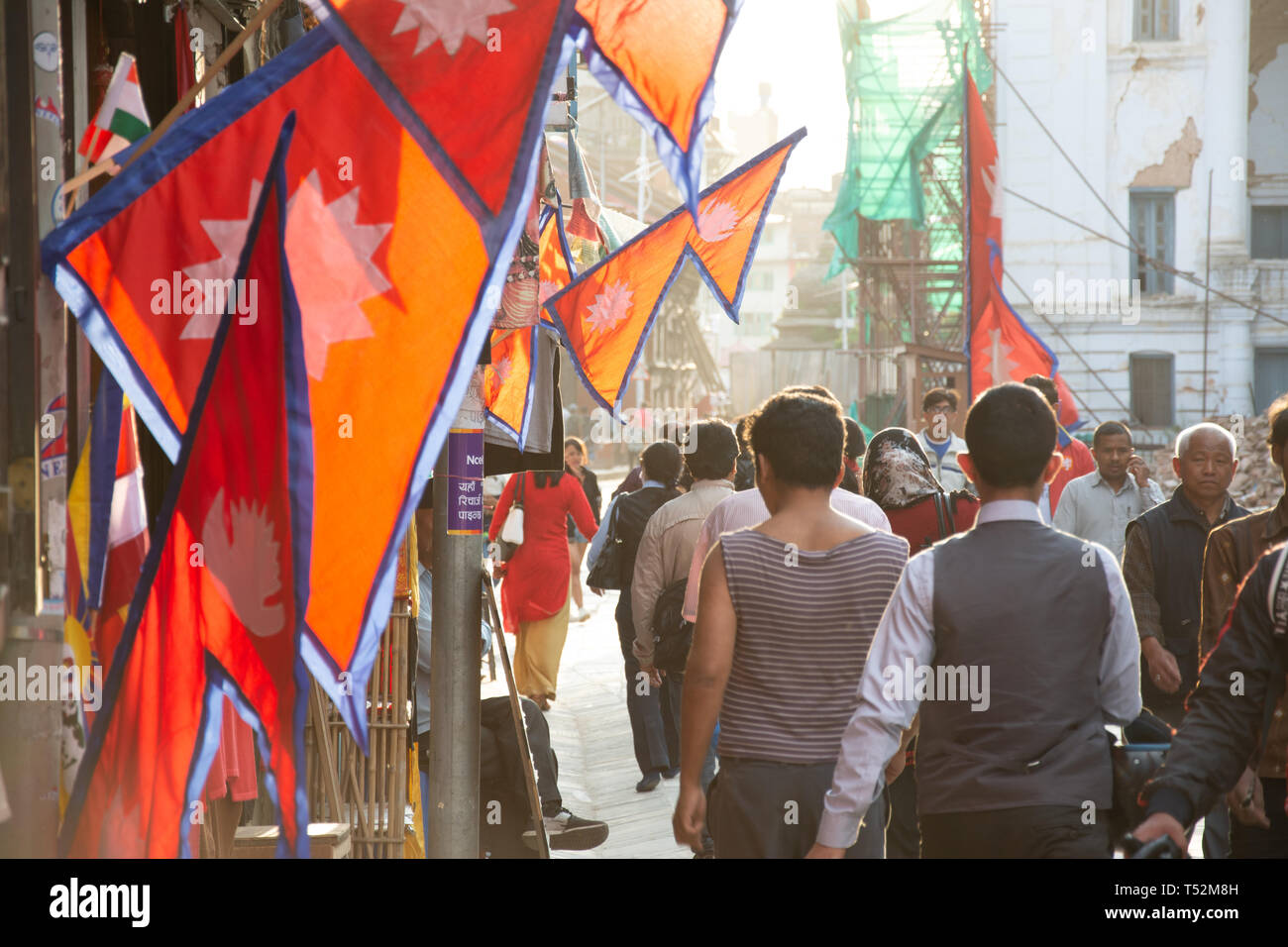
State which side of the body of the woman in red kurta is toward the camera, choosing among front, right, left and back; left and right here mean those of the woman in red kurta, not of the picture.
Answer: back

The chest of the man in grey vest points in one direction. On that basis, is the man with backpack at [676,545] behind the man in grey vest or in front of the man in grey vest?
in front

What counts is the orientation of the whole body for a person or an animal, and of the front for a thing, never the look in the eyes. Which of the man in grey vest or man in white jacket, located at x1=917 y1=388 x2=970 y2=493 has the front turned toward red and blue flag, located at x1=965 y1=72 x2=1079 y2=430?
the man in grey vest

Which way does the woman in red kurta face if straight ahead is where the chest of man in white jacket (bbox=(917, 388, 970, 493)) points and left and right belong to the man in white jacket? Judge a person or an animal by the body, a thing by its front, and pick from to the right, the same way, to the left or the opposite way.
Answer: the opposite way

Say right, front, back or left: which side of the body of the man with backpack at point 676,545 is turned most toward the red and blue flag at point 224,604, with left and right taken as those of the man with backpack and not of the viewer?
back

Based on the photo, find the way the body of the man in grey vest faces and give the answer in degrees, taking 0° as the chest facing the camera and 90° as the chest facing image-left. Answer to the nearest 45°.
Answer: approximately 180°

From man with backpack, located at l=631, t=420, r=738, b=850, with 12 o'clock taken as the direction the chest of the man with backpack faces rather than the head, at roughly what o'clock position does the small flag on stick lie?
The small flag on stick is roughly at 7 o'clock from the man with backpack.

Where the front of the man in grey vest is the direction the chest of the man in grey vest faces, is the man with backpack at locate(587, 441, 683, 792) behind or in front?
in front

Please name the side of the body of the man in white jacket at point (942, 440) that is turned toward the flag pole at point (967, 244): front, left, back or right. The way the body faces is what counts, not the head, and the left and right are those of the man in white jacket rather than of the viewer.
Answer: back

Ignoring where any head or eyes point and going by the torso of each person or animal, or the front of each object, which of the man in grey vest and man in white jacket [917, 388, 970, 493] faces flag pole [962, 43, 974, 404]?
the man in grey vest

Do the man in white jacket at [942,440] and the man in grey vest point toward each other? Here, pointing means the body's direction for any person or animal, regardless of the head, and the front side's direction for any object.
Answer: yes

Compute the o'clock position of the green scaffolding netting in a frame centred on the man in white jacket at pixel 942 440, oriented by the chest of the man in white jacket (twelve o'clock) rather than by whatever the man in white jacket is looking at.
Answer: The green scaffolding netting is roughly at 6 o'clock from the man in white jacket.

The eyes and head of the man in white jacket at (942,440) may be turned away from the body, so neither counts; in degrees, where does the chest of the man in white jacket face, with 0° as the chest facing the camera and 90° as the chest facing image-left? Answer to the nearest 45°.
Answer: approximately 0°

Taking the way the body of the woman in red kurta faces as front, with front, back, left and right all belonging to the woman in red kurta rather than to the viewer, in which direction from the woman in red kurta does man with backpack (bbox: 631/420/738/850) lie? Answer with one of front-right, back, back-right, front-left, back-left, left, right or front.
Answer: back

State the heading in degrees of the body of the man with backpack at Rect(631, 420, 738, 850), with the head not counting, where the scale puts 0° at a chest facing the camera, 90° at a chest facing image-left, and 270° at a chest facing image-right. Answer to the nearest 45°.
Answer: approximately 180°

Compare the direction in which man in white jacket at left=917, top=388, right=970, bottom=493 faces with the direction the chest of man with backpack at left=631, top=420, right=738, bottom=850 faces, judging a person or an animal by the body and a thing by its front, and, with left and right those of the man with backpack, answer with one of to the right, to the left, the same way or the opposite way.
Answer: the opposite way

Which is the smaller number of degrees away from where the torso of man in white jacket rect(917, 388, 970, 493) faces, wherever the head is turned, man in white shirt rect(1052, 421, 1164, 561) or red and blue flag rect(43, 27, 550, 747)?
the red and blue flag
